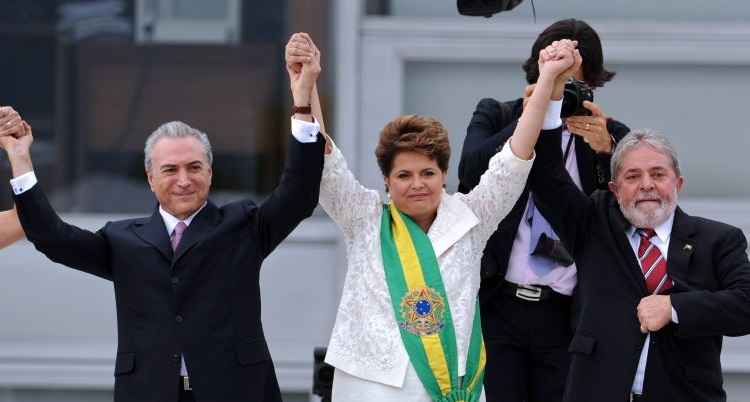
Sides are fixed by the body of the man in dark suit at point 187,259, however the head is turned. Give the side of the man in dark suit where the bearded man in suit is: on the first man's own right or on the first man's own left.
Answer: on the first man's own left

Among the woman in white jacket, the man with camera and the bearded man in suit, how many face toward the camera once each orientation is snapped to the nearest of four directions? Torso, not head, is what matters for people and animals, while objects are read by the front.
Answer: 3

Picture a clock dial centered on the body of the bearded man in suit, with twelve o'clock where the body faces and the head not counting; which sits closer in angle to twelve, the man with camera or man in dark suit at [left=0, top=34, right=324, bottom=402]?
the man in dark suit

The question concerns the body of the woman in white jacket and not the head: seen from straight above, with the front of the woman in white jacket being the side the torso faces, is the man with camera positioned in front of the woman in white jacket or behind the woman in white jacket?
behind

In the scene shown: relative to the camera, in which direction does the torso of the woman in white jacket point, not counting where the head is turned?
toward the camera

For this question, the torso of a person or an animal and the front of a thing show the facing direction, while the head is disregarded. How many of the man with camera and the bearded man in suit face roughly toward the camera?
2

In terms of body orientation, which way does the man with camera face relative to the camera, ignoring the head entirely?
toward the camera

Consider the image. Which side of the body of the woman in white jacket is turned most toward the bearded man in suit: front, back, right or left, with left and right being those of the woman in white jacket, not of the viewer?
left
